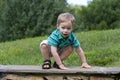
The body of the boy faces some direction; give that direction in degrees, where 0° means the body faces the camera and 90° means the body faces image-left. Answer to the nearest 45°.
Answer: approximately 315°
